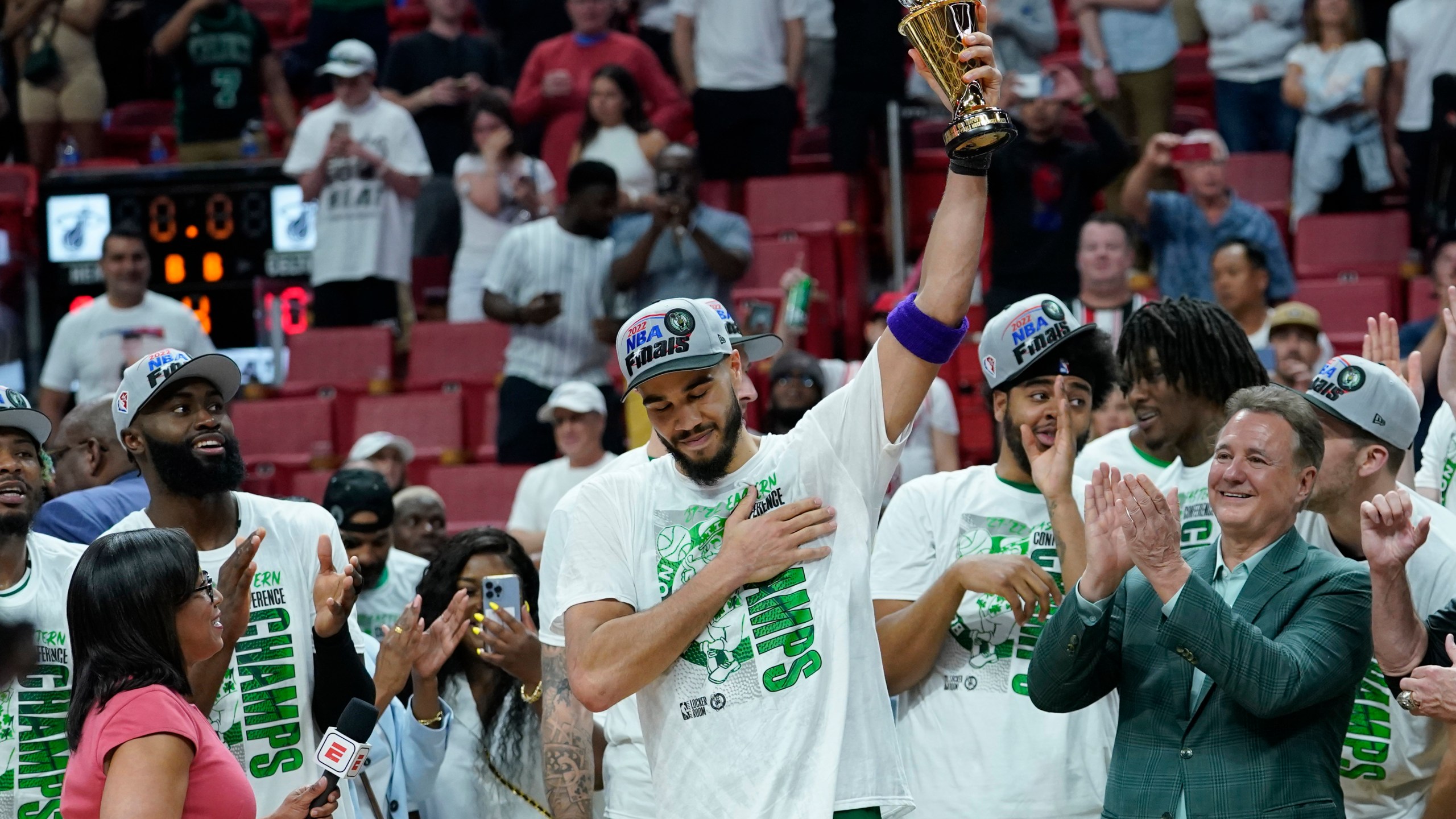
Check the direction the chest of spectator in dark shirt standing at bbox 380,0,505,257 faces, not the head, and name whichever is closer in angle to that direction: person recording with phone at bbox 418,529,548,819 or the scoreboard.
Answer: the person recording with phone

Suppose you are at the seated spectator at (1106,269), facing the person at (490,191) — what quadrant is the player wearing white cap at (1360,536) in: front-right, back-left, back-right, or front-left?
back-left

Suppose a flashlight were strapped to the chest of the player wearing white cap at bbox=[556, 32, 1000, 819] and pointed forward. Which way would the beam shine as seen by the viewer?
toward the camera

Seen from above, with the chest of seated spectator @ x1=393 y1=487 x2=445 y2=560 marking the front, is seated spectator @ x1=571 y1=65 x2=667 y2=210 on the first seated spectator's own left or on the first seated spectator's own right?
on the first seated spectator's own left

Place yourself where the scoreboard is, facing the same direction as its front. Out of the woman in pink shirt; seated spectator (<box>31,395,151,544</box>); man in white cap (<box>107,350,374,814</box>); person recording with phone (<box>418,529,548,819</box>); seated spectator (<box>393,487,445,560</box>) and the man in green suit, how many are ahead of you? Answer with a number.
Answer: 6

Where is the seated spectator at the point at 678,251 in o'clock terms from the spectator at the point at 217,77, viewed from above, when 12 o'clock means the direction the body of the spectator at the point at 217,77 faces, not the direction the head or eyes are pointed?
the seated spectator at the point at 678,251 is roughly at 11 o'clock from the spectator at the point at 217,77.

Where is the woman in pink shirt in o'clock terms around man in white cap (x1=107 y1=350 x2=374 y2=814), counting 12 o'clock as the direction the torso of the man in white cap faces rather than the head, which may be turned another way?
The woman in pink shirt is roughly at 2 o'clock from the man in white cap.

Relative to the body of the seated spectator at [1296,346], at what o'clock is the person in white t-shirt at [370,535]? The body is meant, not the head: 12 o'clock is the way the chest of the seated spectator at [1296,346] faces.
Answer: the person in white t-shirt at [370,535] is roughly at 2 o'clock from the seated spectator at [1296,346].

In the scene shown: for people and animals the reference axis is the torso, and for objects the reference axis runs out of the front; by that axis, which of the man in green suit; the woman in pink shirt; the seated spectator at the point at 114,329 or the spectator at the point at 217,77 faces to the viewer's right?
the woman in pink shirt

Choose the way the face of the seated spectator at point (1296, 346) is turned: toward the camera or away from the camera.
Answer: toward the camera

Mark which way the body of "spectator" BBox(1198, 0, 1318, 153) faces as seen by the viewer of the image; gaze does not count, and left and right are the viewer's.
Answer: facing the viewer

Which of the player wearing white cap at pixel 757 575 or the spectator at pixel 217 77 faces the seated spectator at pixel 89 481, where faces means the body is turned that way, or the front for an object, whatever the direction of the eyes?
the spectator at pixel 217 77

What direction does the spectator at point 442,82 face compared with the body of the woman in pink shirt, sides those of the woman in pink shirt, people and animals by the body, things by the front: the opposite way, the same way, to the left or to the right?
to the right

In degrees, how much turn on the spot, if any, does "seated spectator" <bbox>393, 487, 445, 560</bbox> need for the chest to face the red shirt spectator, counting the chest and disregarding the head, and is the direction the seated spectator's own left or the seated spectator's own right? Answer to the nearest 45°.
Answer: approximately 135° to the seated spectator's own left

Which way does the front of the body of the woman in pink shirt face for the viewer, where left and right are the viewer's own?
facing to the right of the viewer

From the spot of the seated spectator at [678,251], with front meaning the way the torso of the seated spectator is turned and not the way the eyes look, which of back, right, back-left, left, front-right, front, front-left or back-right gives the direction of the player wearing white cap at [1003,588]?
front

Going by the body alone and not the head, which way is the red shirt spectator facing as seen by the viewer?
toward the camera
